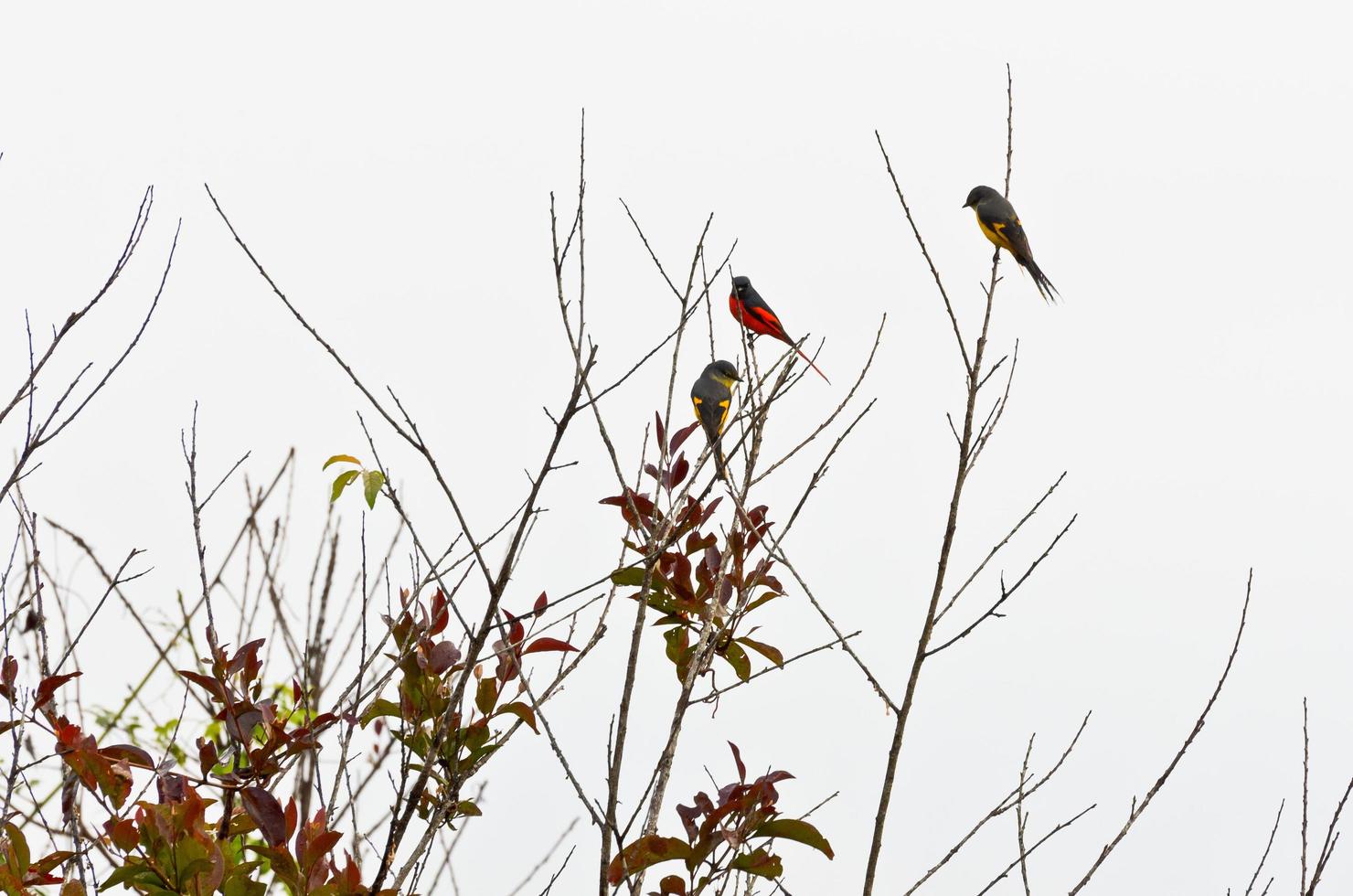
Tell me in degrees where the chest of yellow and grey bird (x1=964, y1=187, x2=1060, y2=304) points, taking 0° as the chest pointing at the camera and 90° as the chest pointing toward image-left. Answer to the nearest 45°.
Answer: approximately 90°

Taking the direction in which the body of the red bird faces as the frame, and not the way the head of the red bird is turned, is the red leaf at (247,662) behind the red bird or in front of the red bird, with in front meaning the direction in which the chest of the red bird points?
in front

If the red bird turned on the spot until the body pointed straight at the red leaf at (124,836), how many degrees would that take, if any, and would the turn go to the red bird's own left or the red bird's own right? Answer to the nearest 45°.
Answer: approximately 45° to the red bird's own left

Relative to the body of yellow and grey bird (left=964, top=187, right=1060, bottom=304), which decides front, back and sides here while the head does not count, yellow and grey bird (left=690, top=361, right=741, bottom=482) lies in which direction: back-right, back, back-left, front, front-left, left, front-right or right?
front-left

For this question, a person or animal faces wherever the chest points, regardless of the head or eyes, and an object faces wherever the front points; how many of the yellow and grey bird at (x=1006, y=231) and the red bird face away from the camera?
0
